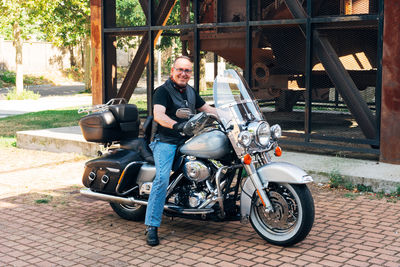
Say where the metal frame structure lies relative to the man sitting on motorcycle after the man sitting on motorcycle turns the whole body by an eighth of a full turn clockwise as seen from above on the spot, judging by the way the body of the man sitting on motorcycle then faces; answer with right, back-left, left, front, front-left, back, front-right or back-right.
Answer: back

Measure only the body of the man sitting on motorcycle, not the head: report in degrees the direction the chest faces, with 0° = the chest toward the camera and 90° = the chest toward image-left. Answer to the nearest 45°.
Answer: approximately 315°

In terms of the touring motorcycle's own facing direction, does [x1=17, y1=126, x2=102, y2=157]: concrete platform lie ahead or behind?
behind

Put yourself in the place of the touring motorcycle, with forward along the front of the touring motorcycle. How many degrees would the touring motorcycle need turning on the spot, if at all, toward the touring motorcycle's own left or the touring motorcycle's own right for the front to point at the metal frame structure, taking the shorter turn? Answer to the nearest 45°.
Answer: approximately 135° to the touring motorcycle's own left

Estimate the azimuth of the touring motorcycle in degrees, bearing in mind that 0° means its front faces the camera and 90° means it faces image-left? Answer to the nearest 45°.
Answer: approximately 315°
